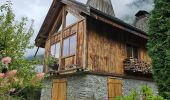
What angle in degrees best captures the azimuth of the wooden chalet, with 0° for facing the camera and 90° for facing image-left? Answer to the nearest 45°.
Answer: approximately 45°

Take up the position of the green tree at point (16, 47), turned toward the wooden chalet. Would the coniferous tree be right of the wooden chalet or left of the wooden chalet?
right

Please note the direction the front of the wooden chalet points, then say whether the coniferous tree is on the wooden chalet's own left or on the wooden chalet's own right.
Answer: on the wooden chalet's own left

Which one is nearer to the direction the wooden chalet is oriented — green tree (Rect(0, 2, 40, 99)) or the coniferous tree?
the green tree
